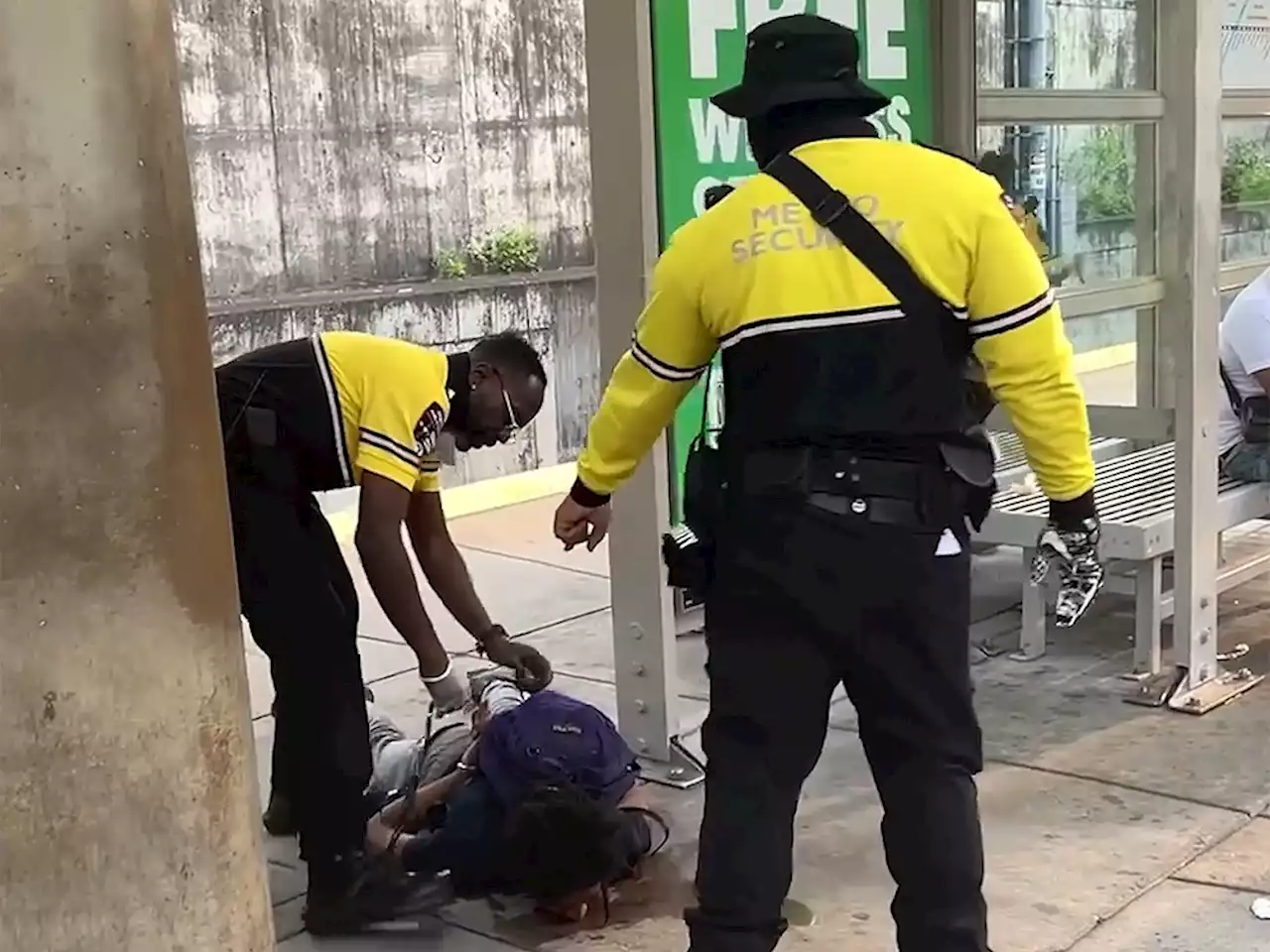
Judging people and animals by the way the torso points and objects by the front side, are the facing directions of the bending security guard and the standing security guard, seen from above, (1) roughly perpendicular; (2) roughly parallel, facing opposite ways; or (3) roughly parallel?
roughly perpendicular

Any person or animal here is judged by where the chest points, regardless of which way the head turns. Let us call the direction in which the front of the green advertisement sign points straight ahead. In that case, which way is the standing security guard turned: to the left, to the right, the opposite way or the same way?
the opposite way

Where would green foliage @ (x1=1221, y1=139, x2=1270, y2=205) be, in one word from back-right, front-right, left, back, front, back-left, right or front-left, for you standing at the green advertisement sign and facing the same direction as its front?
back-left

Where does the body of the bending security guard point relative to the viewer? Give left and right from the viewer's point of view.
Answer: facing to the right of the viewer

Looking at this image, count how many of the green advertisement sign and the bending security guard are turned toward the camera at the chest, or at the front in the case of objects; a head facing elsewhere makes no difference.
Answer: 1

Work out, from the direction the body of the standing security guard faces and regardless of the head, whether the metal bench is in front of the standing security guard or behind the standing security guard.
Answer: in front

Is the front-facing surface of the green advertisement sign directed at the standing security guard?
yes

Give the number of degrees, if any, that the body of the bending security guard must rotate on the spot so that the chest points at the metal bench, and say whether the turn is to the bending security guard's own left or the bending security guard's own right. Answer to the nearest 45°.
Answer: approximately 45° to the bending security guard's own left

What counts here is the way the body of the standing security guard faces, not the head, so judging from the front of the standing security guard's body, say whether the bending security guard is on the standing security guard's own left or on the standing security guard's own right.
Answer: on the standing security guard's own left

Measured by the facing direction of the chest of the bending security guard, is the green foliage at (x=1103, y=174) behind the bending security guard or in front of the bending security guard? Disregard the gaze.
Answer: in front

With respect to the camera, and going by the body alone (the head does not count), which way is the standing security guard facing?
away from the camera

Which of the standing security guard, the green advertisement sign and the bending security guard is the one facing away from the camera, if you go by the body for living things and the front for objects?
the standing security guard

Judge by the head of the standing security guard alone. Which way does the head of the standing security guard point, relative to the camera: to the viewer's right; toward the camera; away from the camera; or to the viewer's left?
away from the camera

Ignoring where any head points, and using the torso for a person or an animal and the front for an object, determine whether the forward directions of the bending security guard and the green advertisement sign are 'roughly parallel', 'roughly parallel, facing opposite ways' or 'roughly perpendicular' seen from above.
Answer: roughly perpendicular
